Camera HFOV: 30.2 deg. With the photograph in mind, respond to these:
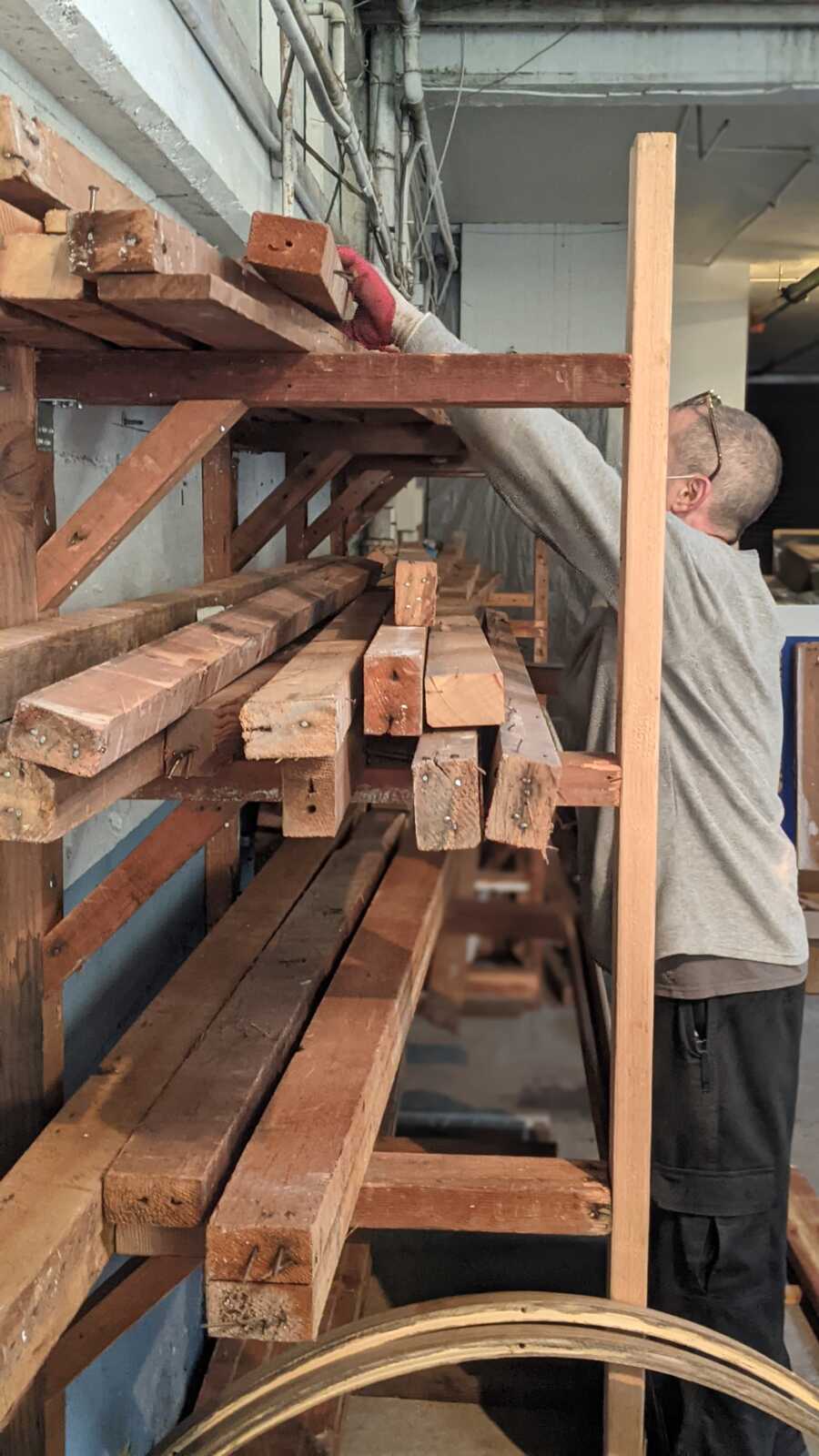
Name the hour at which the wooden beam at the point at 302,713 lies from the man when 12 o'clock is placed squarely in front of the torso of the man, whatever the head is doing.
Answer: The wooden beam is roughly at 10 o'clock from the man.

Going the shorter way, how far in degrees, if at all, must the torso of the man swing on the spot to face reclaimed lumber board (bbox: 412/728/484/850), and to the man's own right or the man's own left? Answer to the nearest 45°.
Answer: approximately 45° to the man's own left

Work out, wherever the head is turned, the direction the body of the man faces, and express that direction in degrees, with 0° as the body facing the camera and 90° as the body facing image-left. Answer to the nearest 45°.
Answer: approximately 90°

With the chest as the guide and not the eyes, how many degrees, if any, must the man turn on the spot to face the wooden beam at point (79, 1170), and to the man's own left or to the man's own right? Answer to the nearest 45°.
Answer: approximately 45° to the man's own left

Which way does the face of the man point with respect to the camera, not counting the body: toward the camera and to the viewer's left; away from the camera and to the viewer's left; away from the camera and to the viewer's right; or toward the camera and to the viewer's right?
away from the camera and to the viewer's left

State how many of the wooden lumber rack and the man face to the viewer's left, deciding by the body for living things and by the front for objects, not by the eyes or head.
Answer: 1

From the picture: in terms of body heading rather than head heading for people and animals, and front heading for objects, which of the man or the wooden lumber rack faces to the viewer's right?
the wooden lumber rack

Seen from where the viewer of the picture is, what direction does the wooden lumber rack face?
facing to the right of the viewer

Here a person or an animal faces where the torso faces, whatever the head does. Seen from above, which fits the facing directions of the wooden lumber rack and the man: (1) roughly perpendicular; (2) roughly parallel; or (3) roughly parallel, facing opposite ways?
roughly parallel, facing opposite ways
